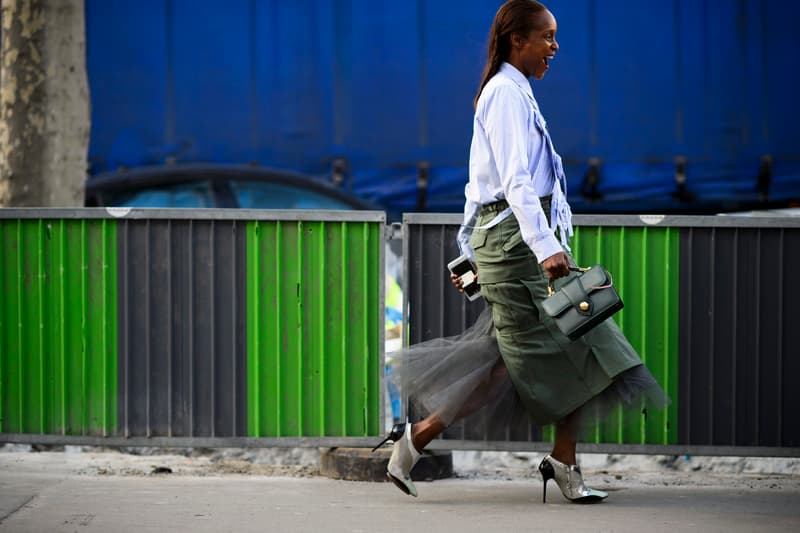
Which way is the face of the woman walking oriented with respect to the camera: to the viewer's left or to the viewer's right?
to the viewer's right

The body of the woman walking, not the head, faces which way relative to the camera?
to the viewer's right

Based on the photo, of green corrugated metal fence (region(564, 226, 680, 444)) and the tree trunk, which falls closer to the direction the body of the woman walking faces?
the green corrugated metal fence

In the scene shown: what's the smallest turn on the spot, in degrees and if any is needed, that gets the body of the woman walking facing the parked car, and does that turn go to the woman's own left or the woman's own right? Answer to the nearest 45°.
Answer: approximately 135° to the woman's own left

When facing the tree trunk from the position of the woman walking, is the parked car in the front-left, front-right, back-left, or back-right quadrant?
front-right
